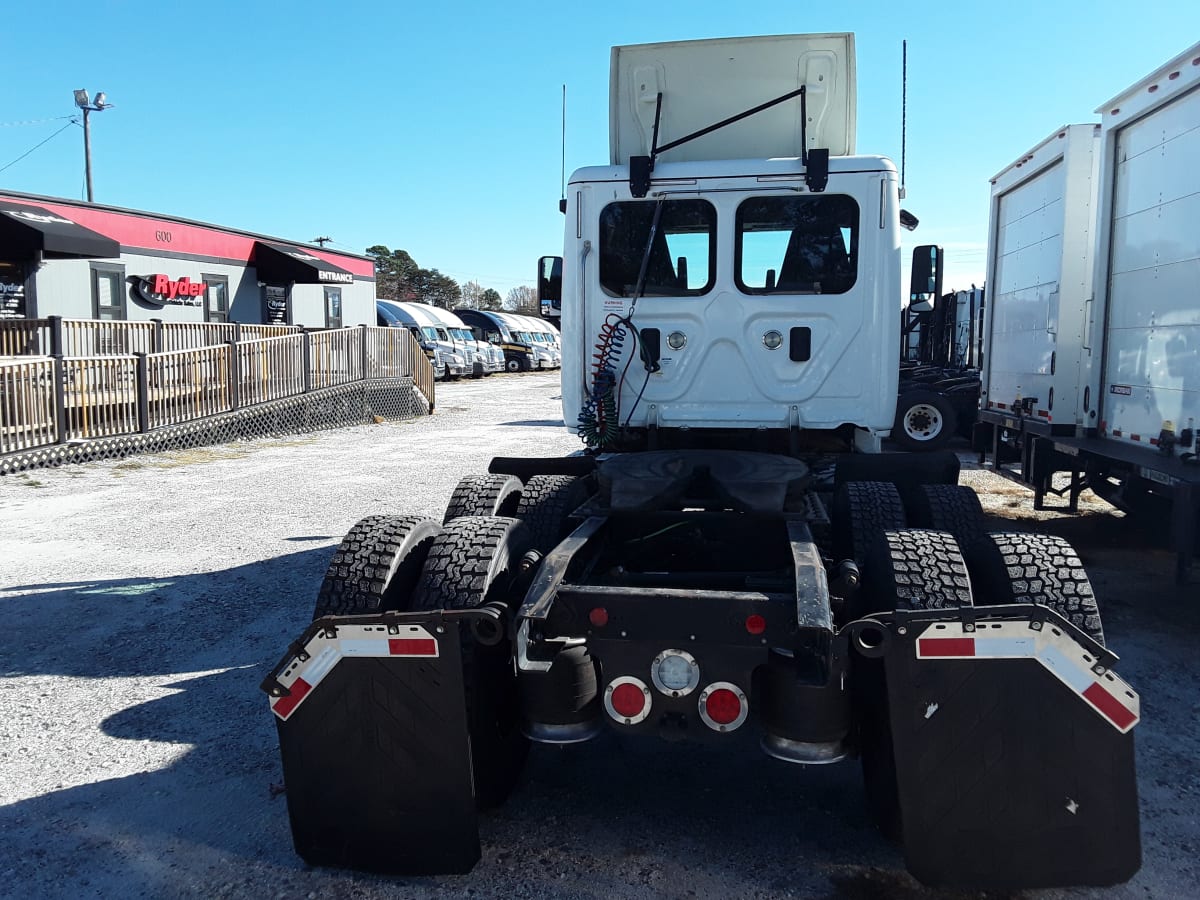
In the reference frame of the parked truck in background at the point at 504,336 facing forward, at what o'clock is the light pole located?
The light pole is roughly at 4 o'clock from the parked truck in background.

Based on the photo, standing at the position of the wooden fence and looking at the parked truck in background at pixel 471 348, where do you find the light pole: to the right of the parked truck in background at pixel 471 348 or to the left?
left

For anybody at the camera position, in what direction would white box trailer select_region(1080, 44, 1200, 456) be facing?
facing away from the viewer and to the right of the viewer

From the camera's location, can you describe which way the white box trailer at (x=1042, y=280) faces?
facing away from the viewer and to the right of the viewer

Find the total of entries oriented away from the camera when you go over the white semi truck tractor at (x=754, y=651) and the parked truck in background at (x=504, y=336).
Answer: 1

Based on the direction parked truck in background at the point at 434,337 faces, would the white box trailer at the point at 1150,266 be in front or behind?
in front

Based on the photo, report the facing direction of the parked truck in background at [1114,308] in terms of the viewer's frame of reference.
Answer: facing away from the viewer and to the right of the viewer

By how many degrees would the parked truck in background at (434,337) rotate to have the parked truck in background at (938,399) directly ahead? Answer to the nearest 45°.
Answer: approximately 45° to its right

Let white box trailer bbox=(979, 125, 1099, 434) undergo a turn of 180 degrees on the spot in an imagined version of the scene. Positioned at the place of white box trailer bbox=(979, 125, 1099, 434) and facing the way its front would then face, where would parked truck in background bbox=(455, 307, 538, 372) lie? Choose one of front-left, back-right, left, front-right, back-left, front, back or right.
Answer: right

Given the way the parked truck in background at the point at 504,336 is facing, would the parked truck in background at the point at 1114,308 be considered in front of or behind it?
in front

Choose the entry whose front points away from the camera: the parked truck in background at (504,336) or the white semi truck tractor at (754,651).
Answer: the white semi truck tractor

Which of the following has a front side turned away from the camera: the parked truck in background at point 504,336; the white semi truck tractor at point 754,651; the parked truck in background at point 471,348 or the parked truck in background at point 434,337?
the white semi truck tractor

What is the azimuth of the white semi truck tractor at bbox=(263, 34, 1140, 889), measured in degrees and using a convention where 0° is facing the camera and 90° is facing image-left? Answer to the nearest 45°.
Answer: approximately 180°
